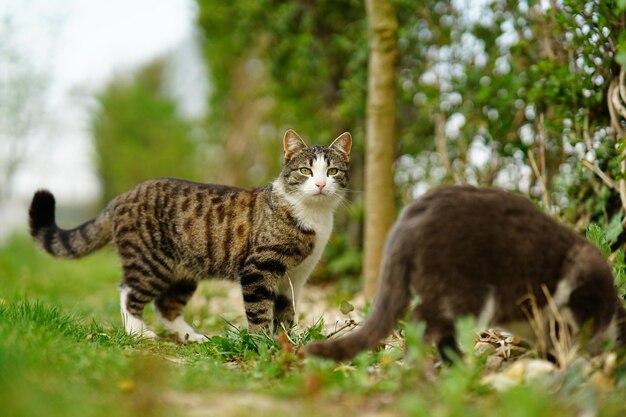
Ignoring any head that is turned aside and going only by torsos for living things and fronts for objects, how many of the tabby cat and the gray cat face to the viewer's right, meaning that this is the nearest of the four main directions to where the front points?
2

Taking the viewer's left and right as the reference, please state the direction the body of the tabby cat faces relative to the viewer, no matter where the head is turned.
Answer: facing to the right of the viewer

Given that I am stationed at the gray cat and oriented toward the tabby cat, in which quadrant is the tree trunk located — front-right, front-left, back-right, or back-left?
front-right

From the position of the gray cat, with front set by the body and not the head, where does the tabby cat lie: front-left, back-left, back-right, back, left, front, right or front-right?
back-left

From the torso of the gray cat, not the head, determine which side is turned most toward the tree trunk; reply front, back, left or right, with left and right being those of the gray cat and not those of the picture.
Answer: left

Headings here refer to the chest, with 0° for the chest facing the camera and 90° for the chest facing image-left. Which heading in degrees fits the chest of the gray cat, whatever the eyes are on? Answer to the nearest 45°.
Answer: approximately 270°

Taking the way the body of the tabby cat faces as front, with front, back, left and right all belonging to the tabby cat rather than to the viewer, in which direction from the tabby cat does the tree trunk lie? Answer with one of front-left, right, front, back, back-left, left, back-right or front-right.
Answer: front-left

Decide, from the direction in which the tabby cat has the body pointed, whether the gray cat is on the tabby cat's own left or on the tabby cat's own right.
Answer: on the tabby cat's own right
